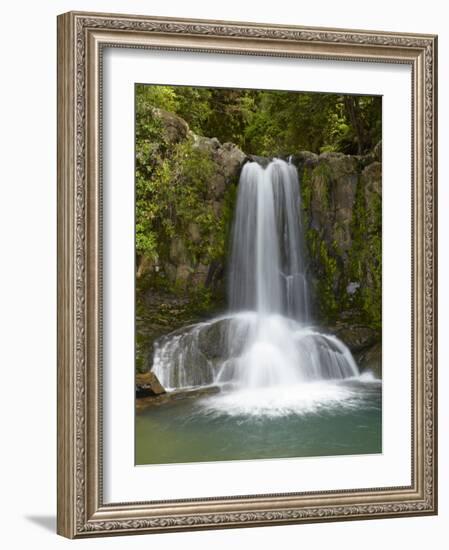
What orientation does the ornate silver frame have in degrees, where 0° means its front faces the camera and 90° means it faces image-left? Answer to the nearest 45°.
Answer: approximately 315°
